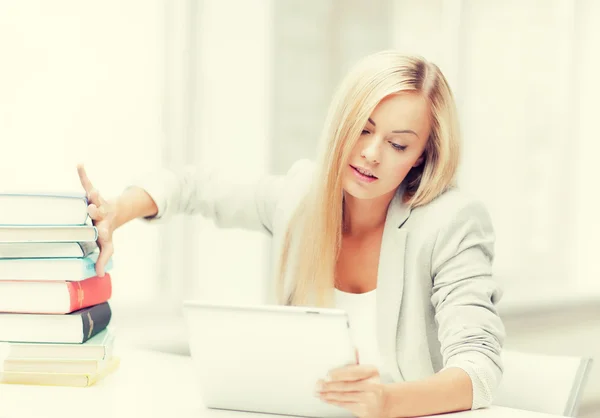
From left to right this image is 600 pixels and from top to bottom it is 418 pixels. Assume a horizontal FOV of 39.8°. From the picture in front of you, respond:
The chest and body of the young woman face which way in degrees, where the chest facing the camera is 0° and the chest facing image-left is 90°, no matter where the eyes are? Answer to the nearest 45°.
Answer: approximately 45°
